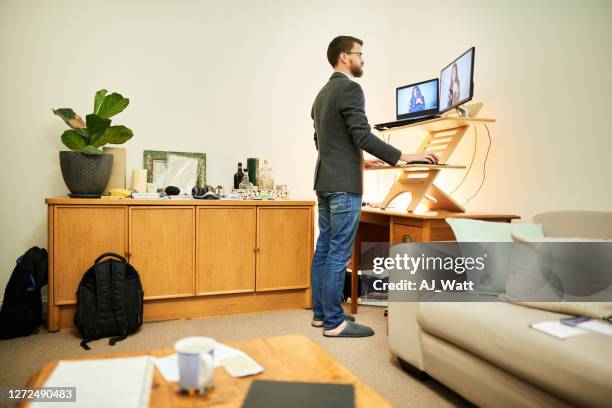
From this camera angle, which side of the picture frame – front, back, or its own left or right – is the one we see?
front

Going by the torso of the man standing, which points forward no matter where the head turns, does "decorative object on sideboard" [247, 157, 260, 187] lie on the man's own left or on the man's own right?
on the man's own left

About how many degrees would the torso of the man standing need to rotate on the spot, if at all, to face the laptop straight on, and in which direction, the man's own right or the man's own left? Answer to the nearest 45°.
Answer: approximately 45° to the man's own left

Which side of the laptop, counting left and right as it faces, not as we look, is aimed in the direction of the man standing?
front

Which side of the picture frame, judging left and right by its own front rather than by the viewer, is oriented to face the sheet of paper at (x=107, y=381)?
front

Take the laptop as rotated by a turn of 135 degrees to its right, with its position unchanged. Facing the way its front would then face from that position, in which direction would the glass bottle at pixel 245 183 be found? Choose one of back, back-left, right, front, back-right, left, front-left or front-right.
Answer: left

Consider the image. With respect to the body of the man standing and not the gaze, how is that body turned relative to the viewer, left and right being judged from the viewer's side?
facing to the right of the viewer

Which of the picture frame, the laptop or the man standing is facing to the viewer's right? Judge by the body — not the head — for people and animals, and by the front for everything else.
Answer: the man standing

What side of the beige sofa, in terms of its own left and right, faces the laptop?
right

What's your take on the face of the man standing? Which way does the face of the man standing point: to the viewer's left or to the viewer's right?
to the viewer's right

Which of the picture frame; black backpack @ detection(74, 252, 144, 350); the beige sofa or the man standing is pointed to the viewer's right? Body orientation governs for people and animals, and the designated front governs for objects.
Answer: the man standing

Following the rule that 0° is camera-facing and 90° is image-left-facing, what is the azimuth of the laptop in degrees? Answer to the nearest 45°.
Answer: approximately 45°
